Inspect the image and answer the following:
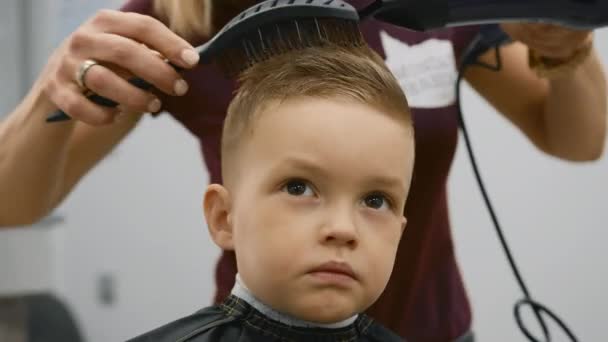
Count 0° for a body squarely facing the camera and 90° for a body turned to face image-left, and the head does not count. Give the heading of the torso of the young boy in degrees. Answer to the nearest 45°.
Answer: approximately 315°
